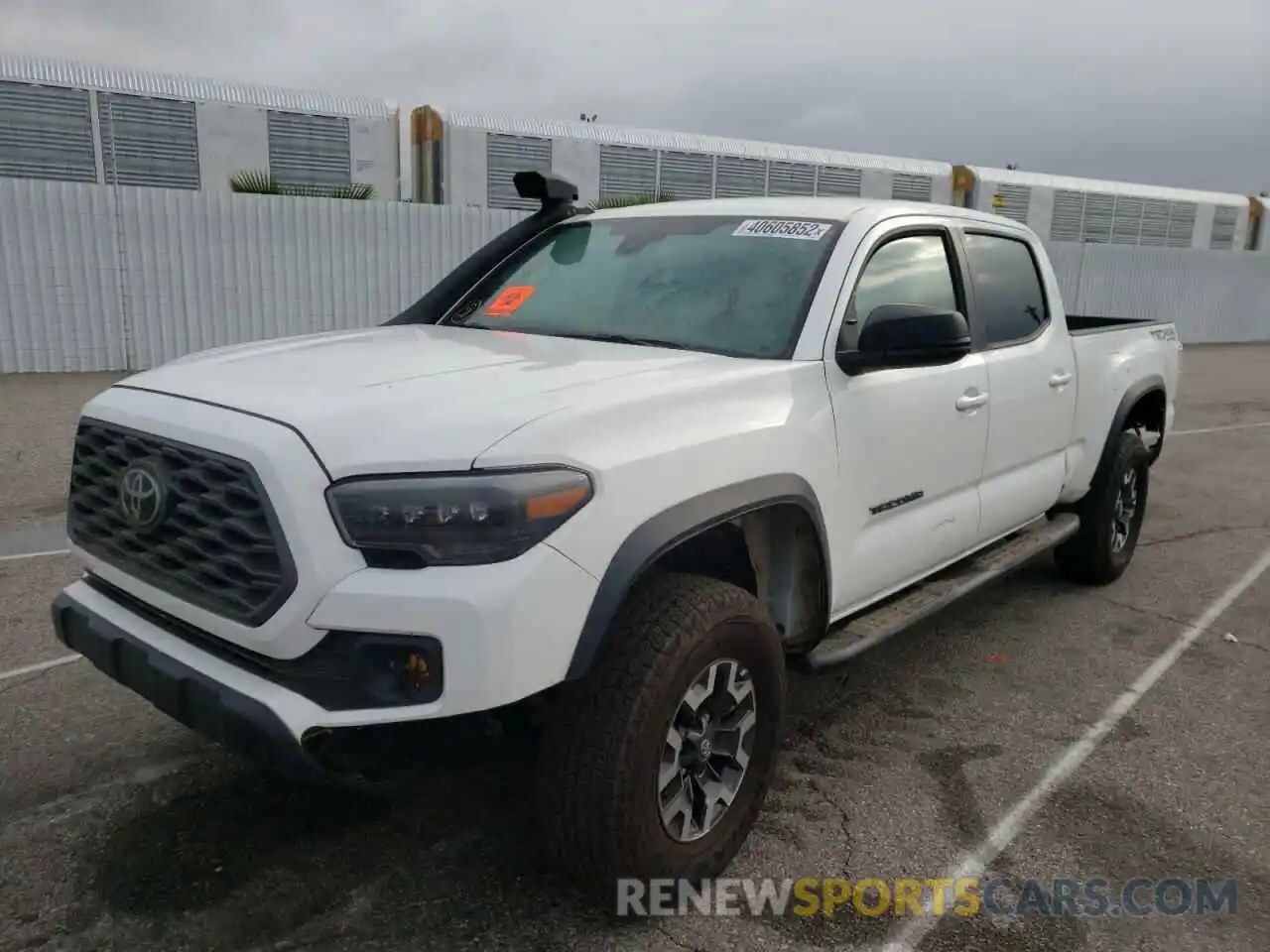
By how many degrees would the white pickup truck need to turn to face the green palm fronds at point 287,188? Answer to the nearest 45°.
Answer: approximately 135° to its right

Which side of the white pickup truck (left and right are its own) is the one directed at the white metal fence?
right

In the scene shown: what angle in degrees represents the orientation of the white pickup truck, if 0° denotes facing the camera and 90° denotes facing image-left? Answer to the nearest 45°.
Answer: approximately 45°
